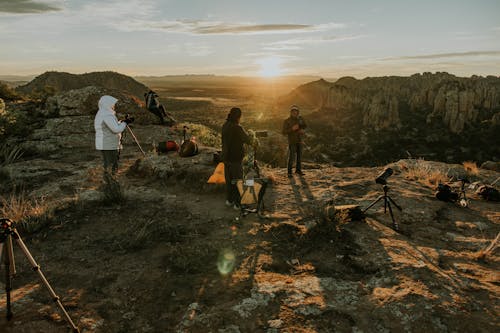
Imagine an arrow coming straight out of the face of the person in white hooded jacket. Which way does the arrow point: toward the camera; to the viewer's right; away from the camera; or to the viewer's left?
to the viewer's right

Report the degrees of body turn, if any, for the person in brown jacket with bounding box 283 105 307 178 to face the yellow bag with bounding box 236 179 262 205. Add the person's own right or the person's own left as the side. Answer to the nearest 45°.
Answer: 0° — they already face it

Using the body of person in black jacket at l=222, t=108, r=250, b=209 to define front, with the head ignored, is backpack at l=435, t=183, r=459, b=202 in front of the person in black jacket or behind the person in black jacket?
in front

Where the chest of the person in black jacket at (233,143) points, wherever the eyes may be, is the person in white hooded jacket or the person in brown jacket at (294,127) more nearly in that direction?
the person in brown jacket

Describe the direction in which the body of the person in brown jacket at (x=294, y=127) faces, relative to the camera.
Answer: toward the camera

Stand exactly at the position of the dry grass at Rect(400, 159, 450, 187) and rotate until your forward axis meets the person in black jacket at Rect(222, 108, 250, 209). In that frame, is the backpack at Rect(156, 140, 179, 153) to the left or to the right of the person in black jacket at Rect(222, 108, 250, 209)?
right

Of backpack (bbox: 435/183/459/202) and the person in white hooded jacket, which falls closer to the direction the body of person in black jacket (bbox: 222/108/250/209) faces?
the backpack
